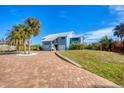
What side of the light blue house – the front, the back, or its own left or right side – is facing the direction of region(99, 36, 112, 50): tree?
left

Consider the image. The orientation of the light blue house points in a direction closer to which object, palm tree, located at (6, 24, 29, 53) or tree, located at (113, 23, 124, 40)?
the palm tree

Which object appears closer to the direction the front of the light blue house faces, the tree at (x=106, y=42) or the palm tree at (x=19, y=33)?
the palm tree

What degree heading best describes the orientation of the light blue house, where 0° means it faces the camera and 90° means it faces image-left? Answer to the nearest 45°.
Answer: approximately 45°

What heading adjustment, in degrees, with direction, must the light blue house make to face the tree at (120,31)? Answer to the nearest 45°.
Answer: approximately 135° to its left

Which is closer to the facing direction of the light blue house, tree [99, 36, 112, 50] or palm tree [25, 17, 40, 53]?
the palm tree
